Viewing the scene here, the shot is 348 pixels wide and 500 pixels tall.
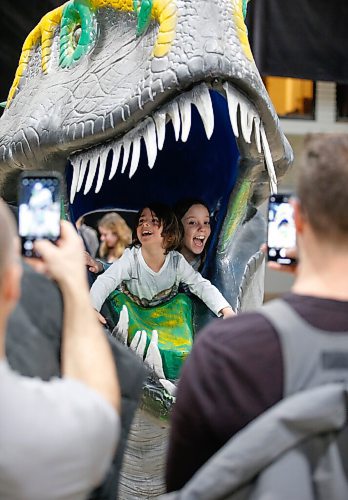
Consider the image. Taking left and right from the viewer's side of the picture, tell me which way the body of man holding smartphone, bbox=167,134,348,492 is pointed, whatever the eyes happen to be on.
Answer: facing away from the viewer

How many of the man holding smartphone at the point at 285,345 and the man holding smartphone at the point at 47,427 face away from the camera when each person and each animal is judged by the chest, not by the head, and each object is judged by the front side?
2

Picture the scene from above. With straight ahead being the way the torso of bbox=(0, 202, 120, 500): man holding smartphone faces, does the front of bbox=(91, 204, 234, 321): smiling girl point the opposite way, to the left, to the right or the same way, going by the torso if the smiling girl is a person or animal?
the opposite way

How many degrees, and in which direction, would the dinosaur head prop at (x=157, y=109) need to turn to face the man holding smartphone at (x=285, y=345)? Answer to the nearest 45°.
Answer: approximately 45° to its right

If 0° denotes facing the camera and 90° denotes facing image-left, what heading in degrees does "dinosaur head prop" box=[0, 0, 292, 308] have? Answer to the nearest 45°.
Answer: approximately 315°

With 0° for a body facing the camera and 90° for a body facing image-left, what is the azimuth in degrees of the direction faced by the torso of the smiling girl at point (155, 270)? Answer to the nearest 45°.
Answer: approximately 0°

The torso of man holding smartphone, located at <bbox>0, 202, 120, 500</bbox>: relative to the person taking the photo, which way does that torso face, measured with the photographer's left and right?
facing away from the viewer

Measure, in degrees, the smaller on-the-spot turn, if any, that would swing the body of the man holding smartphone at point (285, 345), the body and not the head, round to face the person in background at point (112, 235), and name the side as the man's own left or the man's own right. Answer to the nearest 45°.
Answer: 0° — they already face them

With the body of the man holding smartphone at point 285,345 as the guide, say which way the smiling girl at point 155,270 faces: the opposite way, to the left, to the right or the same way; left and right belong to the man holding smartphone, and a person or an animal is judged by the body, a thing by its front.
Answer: the opposite way
